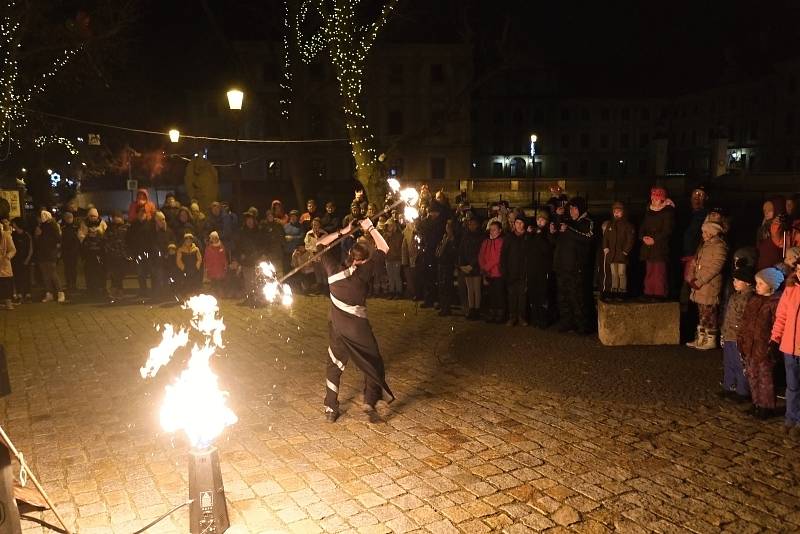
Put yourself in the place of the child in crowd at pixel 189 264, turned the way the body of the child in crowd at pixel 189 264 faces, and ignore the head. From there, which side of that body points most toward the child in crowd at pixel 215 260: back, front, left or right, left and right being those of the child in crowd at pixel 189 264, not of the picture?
left

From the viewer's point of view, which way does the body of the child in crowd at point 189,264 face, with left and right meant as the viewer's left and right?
facing the viewer

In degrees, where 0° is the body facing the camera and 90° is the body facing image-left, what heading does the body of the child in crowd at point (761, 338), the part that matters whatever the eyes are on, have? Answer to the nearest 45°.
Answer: approximately 90°

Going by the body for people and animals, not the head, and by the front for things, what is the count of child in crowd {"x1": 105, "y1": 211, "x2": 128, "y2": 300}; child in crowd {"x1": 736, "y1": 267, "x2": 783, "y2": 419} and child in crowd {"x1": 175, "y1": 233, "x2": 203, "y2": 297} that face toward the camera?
2

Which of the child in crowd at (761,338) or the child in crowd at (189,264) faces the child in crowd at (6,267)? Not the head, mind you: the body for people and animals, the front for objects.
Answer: the child in crowd at (761,338)

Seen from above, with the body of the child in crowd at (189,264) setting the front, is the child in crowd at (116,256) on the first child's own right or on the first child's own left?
on the first child's own right

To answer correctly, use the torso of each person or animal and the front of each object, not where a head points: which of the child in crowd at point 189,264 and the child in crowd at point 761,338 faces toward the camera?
the child in crowd at point 189,264

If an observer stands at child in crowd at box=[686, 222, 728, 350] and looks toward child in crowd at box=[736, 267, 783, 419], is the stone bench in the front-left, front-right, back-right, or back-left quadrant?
back-right

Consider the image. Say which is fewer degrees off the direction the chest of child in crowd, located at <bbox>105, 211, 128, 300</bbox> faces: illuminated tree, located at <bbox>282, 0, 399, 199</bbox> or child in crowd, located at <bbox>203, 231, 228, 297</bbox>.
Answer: the child in crowd

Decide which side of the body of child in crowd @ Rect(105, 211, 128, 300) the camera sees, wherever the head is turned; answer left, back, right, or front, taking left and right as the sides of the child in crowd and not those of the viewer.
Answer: front

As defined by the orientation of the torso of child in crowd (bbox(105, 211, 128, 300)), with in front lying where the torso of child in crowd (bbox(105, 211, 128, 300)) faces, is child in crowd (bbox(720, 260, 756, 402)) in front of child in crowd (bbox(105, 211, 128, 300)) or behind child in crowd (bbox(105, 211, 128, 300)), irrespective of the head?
in front

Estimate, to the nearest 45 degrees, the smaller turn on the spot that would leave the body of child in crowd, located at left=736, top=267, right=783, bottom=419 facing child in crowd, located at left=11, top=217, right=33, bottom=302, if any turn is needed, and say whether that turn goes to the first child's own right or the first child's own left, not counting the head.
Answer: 0° — they already face them

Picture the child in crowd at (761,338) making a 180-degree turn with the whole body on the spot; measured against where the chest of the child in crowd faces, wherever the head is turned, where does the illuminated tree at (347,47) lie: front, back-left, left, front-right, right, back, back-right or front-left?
back-left

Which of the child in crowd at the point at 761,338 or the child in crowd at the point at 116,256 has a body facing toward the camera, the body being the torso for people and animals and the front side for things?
the child in crowd at the point at 116,256

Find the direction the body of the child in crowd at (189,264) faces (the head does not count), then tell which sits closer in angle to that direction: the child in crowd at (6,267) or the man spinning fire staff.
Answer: the man spinning fire staff

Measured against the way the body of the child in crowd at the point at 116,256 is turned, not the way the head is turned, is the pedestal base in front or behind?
in front

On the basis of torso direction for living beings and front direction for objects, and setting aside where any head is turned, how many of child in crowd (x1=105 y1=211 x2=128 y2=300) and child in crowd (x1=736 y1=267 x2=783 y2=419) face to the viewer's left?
1

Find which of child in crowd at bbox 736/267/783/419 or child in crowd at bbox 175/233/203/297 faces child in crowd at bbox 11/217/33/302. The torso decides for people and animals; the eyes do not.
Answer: child in crowd at bbox 736/267/783/419
